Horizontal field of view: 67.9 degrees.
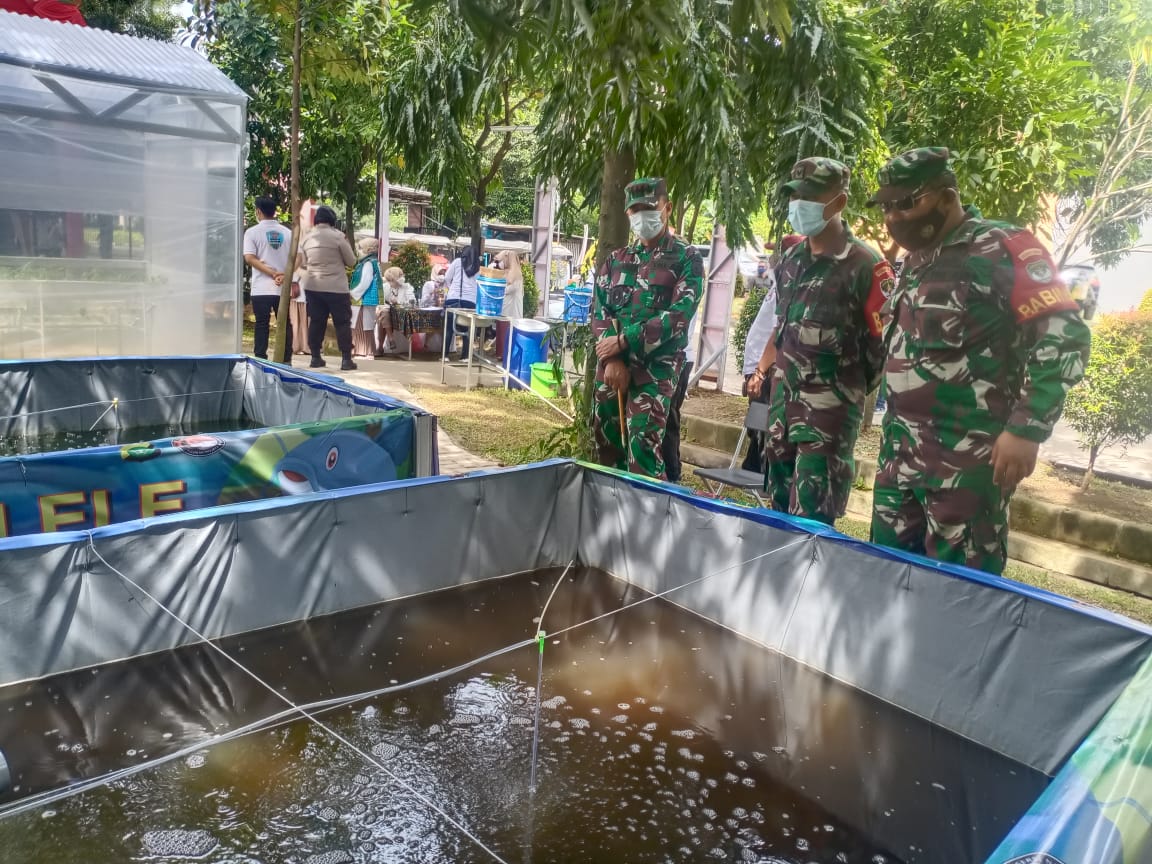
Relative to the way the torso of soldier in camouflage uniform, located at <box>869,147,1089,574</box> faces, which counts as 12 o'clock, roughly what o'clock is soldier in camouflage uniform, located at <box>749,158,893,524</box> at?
soldier in camouflage uniform, located at <box>749,158,893,524</box> is roughly at 3 o'clock from soldier in camouflage uniform, located at <box>869,147,1089,574</box>.

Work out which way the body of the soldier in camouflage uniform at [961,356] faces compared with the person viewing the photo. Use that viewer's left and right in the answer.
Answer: facing the viewer and to the left of the viewer

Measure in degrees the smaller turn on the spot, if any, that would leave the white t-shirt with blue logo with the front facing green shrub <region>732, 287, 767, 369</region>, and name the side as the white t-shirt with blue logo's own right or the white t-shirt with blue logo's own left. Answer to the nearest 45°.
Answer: approximately 90° to the white t-shirt with blue logo's own right

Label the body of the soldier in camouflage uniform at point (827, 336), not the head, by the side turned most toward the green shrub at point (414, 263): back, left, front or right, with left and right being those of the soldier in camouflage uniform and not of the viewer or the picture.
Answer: right

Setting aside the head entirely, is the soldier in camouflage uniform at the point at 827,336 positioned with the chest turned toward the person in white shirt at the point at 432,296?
no

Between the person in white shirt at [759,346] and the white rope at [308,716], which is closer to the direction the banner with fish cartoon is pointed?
the white rope

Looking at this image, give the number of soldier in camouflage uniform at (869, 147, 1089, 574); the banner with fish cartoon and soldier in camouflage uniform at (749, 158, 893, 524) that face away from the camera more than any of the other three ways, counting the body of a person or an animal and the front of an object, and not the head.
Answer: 0

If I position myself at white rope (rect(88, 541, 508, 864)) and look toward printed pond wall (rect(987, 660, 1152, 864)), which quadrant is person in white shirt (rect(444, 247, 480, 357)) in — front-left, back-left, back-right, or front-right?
back-left

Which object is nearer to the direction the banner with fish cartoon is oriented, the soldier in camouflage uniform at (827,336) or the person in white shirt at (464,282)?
the soldier in camouflage uniform

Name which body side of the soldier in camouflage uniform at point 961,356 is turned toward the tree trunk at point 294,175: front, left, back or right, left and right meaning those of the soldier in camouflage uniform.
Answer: right

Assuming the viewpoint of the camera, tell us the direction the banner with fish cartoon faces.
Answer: facing the viewer and to the right of the viewer

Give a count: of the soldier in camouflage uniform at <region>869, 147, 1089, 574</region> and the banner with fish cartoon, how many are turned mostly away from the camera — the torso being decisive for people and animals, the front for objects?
0

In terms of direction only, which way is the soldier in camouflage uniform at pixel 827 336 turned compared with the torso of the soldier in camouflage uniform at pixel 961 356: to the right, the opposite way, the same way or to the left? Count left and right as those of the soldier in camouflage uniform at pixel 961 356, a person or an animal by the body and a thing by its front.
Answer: the same way

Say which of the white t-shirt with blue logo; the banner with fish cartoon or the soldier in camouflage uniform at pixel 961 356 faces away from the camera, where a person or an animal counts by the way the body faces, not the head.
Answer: the white t-shirt with blue logo

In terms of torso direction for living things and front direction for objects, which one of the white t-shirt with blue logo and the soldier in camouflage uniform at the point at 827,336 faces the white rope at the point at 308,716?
the soldier in camouflage uniform

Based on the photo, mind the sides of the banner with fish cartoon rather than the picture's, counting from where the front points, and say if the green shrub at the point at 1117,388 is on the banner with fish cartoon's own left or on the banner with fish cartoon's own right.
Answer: on the banner with fish cartoon's own left
